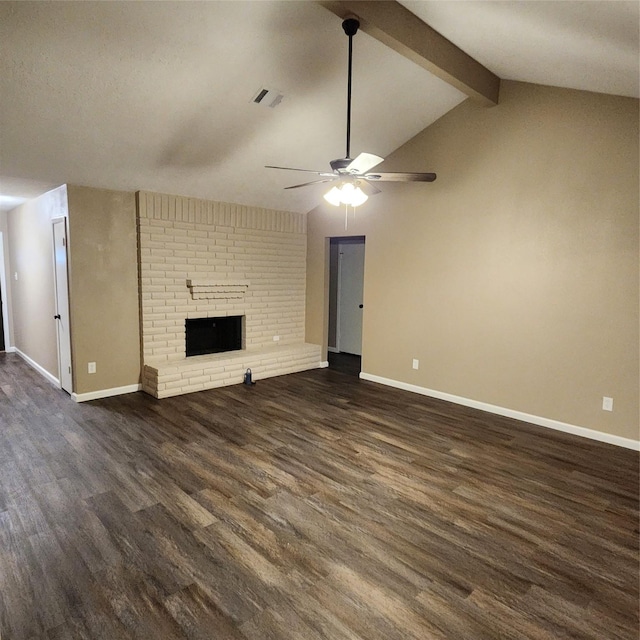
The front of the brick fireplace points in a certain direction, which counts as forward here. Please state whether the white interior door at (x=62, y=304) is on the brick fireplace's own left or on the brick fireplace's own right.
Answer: on the brick fireplace's own right

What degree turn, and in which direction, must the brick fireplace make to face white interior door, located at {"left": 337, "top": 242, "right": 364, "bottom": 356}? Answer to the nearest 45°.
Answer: approximately 90° to its left

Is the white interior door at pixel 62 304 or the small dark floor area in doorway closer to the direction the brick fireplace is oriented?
the small dark floor area in doorway

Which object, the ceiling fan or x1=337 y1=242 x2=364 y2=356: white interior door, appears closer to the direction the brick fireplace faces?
the ceiling fan

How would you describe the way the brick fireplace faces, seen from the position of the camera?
facing the viewer and to the right of the viewer

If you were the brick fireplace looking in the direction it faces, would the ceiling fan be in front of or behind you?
in front
